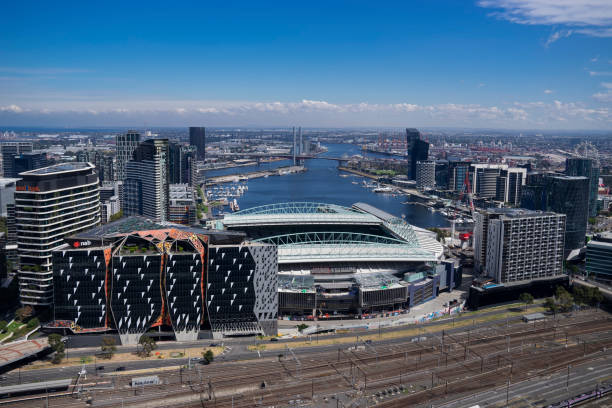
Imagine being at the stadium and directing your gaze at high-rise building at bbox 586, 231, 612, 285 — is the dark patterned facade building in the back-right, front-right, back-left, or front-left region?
back-right

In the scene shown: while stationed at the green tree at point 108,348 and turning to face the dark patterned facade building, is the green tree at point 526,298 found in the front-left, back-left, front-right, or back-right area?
front-right

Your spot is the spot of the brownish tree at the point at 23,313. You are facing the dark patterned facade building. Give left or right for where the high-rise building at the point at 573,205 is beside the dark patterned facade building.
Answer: left

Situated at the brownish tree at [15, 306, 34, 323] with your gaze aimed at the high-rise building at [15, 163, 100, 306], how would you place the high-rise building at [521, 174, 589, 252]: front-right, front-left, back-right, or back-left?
front-right

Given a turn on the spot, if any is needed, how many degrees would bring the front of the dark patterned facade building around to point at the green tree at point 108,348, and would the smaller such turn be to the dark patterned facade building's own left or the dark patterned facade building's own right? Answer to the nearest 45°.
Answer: approximately 45° to the dark patterned facade building's own right

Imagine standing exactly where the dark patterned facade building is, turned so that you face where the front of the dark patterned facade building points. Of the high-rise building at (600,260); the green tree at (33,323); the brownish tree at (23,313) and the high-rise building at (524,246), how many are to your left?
2

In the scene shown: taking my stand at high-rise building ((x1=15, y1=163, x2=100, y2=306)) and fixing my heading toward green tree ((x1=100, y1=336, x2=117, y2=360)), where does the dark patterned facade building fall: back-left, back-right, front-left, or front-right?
front-left

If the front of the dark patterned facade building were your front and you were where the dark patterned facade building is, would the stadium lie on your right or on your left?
on your left

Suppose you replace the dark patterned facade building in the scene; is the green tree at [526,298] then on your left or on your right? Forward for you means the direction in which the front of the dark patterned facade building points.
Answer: on your left

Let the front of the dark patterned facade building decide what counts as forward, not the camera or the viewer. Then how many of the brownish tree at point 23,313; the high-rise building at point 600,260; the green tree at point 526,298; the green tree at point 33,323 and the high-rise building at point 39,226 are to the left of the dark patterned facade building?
2

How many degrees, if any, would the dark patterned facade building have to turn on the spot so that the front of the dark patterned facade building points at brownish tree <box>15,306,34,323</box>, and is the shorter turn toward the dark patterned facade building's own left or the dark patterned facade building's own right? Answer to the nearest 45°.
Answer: approximately 135° to the dark patterned facade building's own right

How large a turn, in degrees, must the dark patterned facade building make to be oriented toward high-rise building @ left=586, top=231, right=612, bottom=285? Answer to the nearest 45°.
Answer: approximately 90° to its left

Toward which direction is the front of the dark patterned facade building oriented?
toward the camera

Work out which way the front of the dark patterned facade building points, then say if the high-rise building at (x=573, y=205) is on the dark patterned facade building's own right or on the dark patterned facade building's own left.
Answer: on the dark patterned facade building's own left

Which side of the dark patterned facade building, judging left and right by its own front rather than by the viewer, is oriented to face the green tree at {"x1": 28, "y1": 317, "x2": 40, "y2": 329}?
right

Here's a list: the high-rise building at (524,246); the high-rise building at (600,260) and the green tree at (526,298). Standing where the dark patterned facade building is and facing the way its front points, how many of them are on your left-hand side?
3
